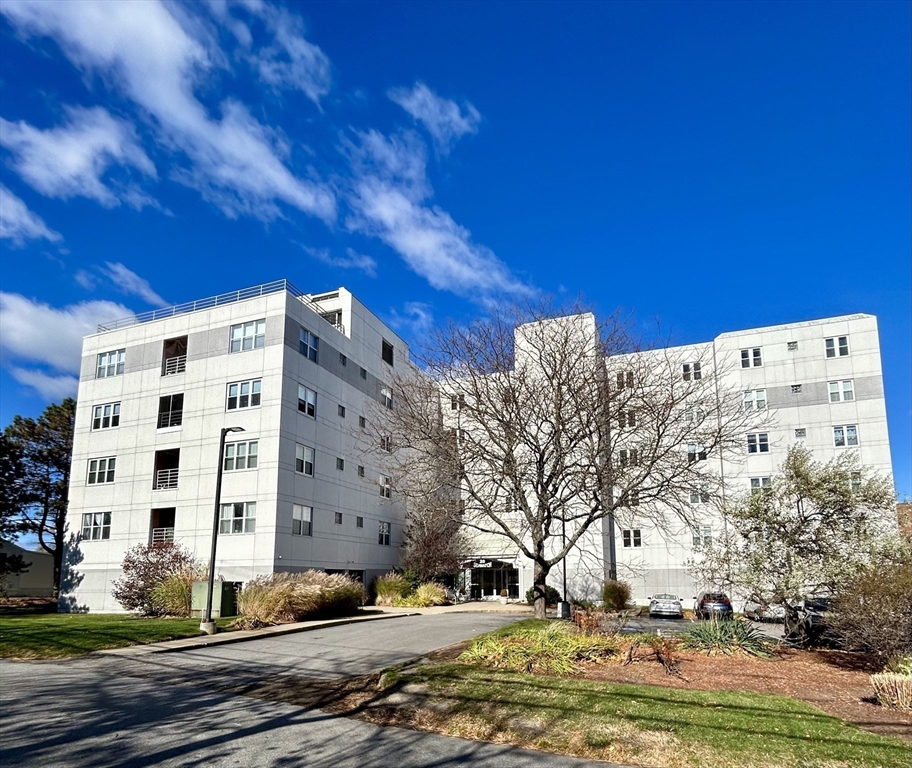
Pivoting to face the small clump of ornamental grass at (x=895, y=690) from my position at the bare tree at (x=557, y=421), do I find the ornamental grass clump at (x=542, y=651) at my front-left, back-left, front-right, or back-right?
front-right
